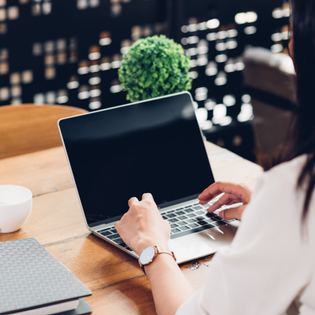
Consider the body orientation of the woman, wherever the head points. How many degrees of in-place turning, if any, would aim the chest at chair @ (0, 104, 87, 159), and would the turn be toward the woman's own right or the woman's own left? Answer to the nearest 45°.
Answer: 0° — they already face it

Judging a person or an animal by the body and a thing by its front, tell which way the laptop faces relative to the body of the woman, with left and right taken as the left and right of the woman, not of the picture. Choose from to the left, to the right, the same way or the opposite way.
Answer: the opposite way

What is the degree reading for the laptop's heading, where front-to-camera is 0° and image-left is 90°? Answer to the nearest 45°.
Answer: approximately 315°

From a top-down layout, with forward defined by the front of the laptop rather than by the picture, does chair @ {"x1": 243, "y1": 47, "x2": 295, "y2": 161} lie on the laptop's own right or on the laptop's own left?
on the laptop's own left

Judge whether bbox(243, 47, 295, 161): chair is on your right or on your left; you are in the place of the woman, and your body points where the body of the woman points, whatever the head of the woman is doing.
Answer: on your right

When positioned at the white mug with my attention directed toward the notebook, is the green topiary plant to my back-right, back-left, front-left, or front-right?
back-left

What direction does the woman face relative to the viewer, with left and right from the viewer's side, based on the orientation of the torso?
facing away from the viewer and to the left of the viewer

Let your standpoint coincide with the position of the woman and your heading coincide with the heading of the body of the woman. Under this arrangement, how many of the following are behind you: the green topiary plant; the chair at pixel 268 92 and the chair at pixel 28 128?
0

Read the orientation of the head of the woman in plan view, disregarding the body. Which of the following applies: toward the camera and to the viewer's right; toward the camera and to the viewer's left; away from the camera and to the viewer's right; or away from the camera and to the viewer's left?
away from the camera and to the viewer's left
